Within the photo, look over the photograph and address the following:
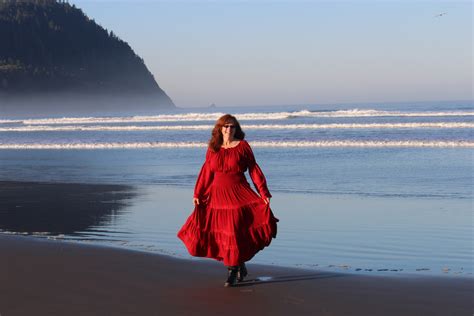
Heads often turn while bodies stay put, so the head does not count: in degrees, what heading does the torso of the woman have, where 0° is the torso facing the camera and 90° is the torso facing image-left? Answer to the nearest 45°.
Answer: approximately 0°

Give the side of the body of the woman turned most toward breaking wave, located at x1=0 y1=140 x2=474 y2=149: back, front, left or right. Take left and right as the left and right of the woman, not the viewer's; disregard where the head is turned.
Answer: back
